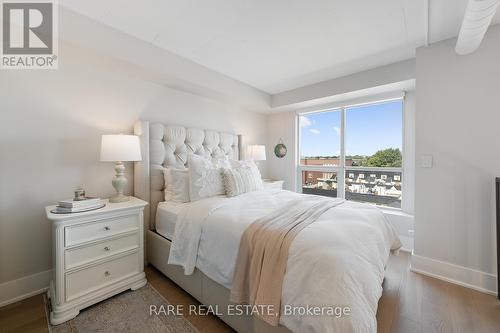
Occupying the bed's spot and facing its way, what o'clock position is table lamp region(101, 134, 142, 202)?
The table lamp is roughly at 5 o'clock from the bed.

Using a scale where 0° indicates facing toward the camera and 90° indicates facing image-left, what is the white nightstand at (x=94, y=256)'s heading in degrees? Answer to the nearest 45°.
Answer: approximately 315°

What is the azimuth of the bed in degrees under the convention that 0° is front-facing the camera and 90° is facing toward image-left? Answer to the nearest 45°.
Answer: approximately 315°

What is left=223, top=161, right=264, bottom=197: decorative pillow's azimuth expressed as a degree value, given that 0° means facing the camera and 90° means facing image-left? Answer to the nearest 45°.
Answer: approximately 315°

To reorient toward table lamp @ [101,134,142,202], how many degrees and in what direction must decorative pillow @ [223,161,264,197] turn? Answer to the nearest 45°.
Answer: approximately 135° to its right

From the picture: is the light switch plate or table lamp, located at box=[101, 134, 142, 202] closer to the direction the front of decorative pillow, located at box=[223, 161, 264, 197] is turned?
the light switch plate
